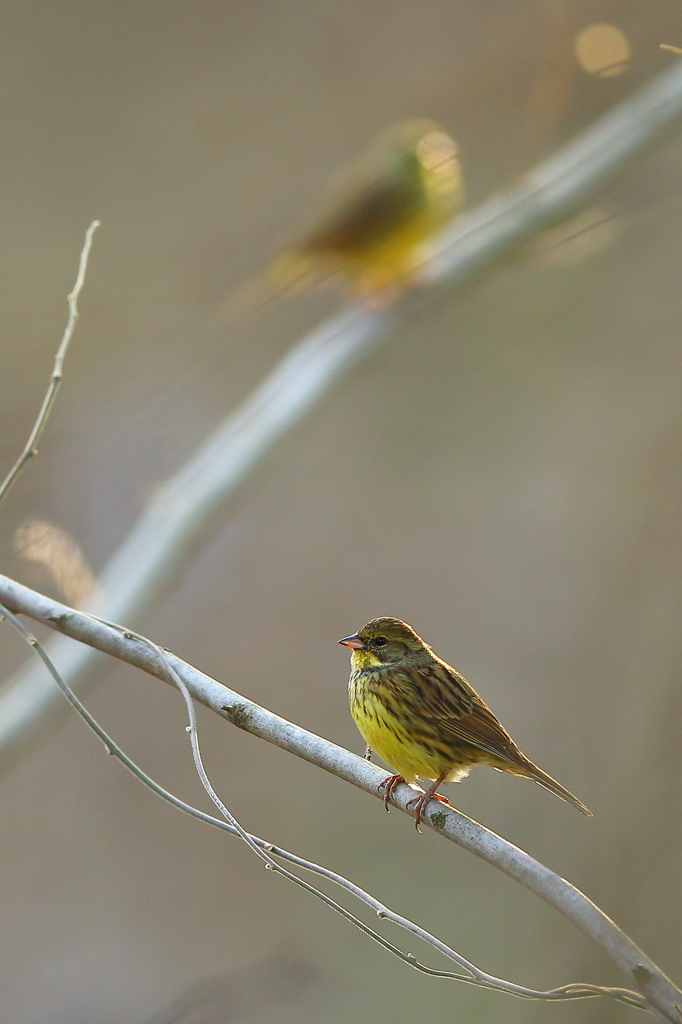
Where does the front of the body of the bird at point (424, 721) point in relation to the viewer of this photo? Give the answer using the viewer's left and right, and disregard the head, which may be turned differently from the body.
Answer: facing to the left of the viewer

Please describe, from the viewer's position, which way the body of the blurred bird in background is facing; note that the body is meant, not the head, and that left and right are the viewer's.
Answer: facing to the right of the viewer

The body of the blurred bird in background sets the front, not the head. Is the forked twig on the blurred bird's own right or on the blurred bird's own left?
on the blurred bird's own right

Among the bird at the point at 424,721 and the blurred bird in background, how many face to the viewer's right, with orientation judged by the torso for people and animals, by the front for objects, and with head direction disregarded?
1

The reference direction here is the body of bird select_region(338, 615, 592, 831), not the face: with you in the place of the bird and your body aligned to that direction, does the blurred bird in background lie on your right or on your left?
on your right

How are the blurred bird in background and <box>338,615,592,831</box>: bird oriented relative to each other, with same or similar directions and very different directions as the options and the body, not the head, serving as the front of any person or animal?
very different directions

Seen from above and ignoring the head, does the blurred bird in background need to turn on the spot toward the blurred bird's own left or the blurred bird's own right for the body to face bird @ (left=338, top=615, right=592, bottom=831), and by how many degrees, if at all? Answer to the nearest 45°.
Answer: approximately 90° to the blurred bird's own right
